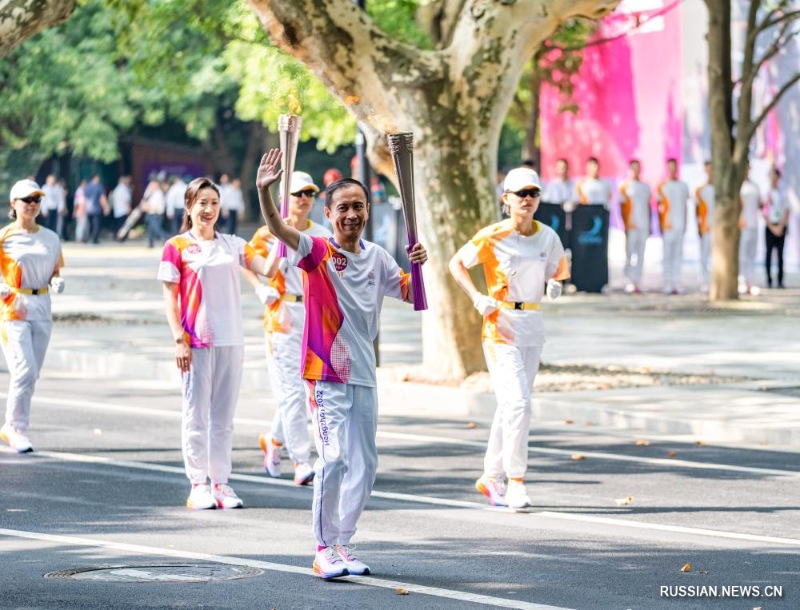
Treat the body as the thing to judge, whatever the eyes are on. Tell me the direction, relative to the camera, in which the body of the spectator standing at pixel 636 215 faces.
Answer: toward the camera

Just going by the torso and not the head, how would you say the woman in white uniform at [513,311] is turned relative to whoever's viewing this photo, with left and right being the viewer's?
facing the viewer and to the right of the viewer

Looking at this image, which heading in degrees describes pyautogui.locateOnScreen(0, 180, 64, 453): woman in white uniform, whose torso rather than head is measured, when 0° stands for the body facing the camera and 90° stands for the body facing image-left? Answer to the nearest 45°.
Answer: approximately 315°

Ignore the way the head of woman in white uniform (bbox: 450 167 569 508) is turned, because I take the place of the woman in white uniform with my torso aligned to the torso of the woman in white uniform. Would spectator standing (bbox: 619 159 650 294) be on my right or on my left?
on my left

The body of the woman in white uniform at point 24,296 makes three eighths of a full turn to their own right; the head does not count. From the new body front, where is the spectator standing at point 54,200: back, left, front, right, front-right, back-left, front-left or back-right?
right

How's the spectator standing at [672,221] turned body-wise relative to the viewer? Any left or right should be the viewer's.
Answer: facing the viewer

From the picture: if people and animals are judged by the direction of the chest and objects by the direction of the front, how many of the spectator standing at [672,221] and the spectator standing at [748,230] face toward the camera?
2

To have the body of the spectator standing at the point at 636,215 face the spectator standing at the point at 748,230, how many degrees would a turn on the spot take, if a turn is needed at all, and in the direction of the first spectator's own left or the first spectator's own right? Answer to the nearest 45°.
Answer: approximately 90° to the first spectator's own left

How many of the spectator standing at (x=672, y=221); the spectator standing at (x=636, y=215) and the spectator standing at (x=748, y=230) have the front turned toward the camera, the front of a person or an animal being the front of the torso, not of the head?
3
